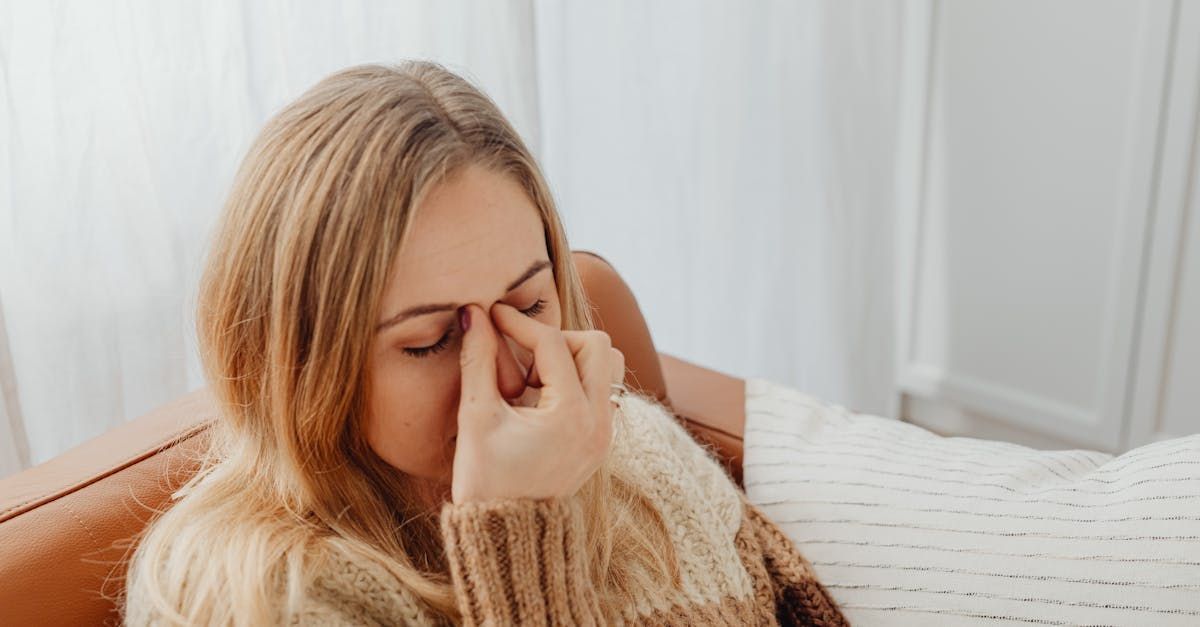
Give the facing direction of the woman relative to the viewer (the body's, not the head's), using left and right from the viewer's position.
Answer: facing the viewer and to the right of the viewer
